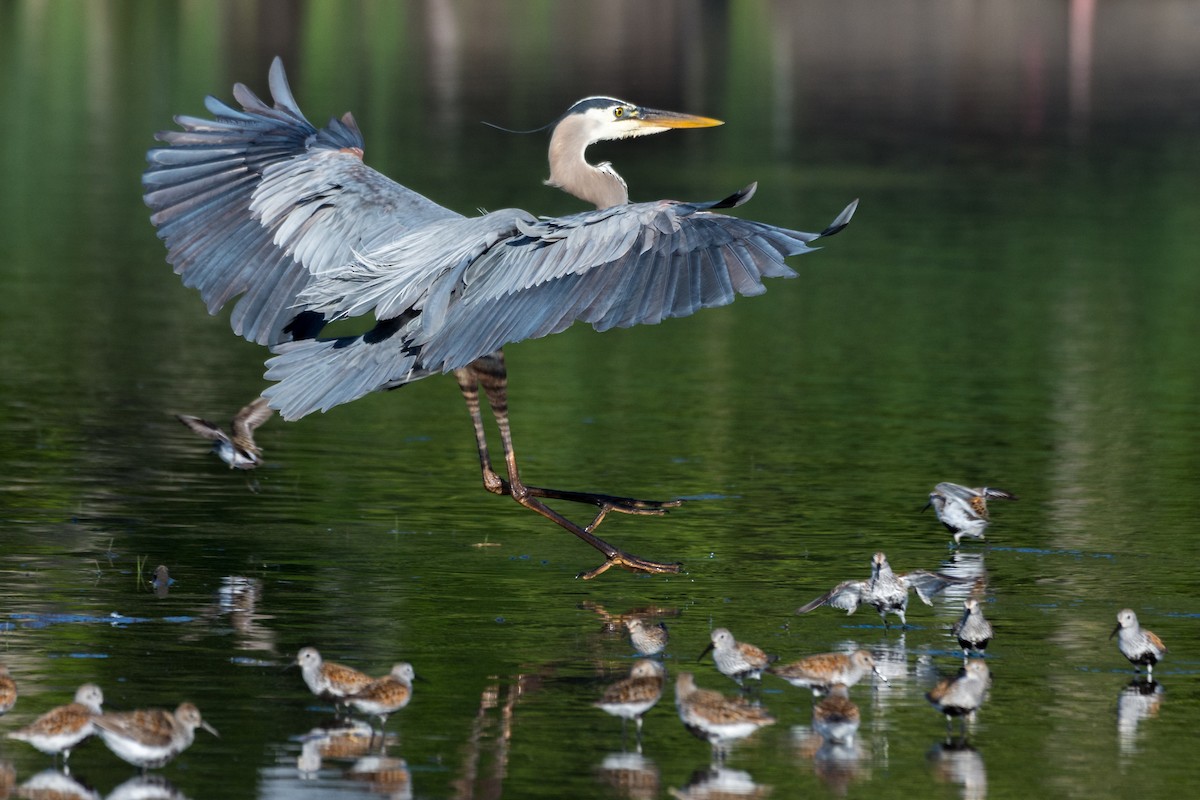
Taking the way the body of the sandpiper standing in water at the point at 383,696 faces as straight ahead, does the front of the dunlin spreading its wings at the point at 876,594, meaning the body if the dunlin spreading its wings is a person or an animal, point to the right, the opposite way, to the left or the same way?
to the right

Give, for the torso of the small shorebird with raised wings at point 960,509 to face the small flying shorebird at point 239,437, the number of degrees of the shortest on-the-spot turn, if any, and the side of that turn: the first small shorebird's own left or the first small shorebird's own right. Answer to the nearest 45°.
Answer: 0° — it already faces it

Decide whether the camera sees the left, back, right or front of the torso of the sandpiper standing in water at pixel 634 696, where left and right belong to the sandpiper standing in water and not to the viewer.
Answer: right

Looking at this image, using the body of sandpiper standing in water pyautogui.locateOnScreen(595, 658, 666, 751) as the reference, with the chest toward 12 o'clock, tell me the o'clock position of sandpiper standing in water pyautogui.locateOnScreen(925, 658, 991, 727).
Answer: sandpiper standing in water pyautogui.locateOnScreen(925, 658, 991, 727) is roughly at 12 o'clock from sandpiper standing in water pyautogui.locateOnScreen(595, 658, 666, 751).

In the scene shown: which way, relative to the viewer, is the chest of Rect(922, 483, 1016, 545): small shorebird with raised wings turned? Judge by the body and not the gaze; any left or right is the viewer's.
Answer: facing to the left of the viewer

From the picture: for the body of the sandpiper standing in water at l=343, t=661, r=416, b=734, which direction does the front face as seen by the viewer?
to the viewer's right

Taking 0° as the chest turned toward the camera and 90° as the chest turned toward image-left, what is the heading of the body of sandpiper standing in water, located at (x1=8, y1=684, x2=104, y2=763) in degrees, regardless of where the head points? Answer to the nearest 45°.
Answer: approximately 270°

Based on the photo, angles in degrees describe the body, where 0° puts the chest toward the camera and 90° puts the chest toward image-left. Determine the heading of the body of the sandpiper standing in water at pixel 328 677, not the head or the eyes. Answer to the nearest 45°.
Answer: approximately 90°

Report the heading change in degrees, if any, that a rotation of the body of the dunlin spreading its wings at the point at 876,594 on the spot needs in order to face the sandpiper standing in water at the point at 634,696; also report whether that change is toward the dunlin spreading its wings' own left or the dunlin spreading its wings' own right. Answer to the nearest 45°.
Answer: approximately 45° to the dunlin spreading its wings' own right

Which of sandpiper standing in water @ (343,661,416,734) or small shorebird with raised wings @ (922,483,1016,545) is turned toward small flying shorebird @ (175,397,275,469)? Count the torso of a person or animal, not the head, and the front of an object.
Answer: small shorebird with raised wings @ (922,483,1016,545)

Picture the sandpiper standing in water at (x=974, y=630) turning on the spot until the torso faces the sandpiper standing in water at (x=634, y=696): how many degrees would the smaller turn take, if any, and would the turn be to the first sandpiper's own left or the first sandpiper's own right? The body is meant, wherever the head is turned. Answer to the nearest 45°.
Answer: approximately 45° to the first sandpiper's own right

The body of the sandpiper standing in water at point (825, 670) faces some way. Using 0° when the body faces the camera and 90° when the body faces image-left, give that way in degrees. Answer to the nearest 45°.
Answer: approximately 270°

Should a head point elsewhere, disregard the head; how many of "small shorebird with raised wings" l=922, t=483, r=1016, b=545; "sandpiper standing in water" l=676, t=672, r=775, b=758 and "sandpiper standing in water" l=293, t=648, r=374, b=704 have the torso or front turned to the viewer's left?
3

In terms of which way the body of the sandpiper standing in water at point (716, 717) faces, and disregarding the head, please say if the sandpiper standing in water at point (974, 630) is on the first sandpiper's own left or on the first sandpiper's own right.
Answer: on the first sandpiper's own right

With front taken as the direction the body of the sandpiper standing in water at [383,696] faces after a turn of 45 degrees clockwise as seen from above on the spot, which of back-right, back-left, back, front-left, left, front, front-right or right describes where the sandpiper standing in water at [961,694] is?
front-left

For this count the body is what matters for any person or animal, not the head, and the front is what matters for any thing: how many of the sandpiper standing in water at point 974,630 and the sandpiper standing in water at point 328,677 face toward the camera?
1

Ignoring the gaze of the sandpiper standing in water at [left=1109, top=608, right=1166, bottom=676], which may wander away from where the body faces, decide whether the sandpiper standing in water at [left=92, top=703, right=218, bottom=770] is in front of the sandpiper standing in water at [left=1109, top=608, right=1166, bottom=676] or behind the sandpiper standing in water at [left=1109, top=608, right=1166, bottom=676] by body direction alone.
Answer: in front
